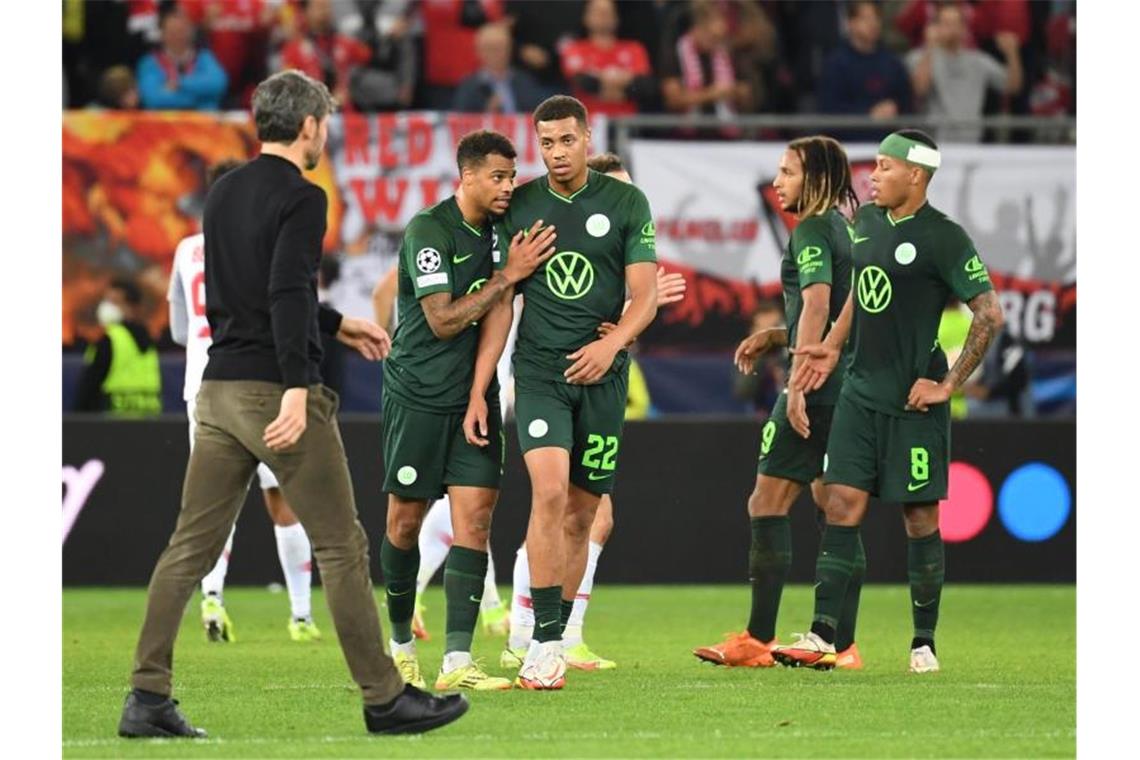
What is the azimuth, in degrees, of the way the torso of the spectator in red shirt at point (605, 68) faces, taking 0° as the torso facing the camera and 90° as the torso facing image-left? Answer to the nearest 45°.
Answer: approximately 0°

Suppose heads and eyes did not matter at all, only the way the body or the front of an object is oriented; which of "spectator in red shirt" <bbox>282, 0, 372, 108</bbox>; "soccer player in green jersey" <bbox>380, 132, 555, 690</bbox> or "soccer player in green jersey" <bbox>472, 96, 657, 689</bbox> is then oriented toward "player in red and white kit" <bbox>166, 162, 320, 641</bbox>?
the spectator in red shirt

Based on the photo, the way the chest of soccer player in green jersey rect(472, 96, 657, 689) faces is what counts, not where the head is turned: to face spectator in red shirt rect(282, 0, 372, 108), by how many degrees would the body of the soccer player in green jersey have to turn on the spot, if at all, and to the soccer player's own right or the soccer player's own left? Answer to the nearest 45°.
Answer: approximately 180°

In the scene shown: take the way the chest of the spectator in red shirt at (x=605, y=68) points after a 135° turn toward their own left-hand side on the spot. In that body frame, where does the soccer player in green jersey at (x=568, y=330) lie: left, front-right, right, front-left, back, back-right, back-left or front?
back-right

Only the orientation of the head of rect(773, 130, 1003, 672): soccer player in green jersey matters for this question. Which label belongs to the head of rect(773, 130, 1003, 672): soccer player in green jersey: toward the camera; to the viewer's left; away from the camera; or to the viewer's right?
to the viewer's left

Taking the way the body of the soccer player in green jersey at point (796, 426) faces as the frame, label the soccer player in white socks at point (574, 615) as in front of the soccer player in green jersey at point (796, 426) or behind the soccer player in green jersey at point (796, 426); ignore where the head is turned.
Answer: in front

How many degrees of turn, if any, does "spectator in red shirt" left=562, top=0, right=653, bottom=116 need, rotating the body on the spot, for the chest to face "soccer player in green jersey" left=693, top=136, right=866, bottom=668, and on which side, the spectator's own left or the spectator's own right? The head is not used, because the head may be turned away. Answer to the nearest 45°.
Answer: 0° — they already face them
